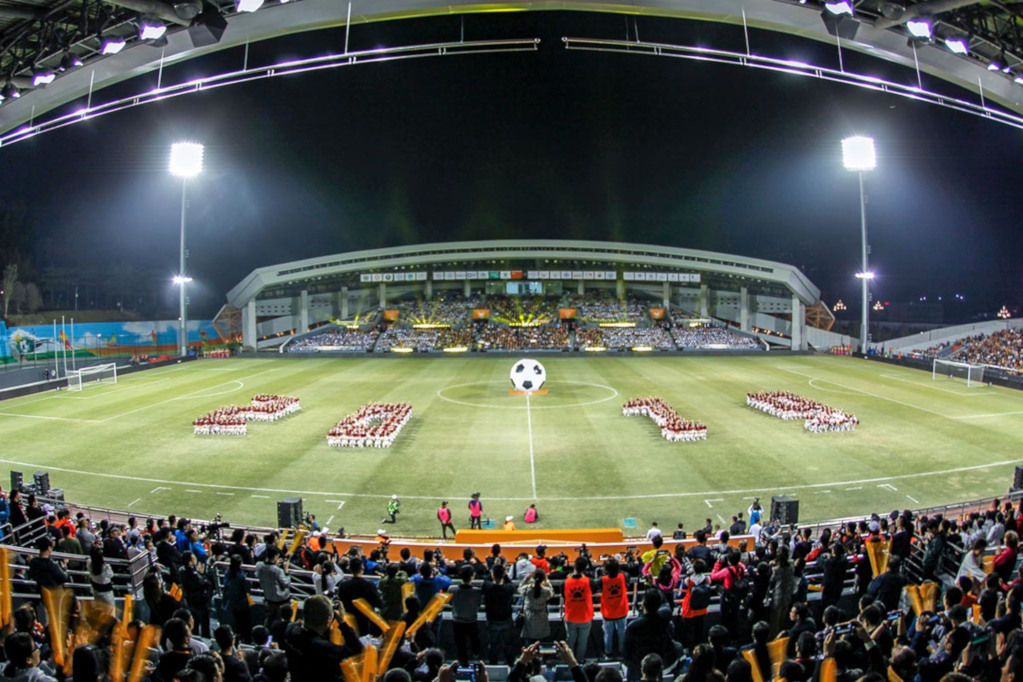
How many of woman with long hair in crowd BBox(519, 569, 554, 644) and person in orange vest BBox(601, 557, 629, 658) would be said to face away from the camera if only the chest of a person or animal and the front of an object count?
2

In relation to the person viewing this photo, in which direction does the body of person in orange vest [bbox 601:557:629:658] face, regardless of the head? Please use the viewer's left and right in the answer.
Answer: facing away from the viewer

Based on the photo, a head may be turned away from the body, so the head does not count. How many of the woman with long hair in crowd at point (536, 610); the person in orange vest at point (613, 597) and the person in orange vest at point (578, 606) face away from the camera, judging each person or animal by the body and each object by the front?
3

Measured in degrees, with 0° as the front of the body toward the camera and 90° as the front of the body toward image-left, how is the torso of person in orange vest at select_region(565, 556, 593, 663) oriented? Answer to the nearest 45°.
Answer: approximately 180°

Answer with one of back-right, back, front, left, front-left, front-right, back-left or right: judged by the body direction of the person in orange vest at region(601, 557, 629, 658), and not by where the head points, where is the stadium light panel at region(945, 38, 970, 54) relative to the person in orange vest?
front-right

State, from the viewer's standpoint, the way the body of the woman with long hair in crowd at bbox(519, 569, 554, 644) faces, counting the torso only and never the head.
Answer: away from the camera

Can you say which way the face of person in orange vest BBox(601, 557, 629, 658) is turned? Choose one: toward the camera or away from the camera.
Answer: away from the camera

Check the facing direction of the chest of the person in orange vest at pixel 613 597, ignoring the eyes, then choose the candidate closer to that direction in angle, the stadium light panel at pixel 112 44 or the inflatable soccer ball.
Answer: the inflatable soccer ball
